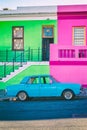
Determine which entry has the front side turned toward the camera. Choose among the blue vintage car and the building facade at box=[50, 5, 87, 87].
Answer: the building facade

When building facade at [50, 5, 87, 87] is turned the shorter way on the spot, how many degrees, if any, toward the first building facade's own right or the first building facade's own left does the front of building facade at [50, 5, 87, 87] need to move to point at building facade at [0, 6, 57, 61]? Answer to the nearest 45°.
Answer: approximately 90° to the first building facade's own right

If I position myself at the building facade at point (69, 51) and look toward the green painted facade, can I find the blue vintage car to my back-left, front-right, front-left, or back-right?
front-left

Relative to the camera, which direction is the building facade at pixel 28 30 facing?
toward the camera

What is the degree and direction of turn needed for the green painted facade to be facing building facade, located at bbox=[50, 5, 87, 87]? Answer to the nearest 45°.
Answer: approximately 45° to its left

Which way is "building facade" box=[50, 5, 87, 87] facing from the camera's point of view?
toward the camera

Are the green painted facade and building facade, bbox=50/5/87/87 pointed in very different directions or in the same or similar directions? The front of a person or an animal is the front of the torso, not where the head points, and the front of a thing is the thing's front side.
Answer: same or similar directions

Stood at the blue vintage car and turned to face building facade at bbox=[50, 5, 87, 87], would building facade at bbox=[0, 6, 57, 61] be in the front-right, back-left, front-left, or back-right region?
front-left

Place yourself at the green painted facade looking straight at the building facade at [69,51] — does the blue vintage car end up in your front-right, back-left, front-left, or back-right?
front-right
